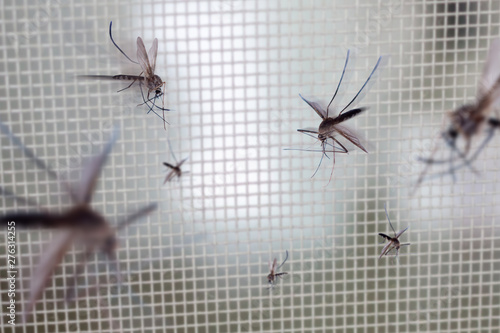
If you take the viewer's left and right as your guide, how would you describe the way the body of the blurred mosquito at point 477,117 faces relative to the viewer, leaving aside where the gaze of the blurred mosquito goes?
facing to the left of the viewer

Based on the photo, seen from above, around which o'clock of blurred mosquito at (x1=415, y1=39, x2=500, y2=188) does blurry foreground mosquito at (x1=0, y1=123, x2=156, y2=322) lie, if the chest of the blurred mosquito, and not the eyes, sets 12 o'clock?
The blurry foreground mosquito is roughly at 11 o'clock from the blurred mosquito.

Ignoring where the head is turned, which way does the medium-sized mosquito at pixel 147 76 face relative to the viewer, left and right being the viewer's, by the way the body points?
facing to the right of the viewer

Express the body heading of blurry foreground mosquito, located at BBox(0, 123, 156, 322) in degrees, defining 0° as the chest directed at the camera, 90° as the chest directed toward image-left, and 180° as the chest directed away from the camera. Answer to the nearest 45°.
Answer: approximately 270°

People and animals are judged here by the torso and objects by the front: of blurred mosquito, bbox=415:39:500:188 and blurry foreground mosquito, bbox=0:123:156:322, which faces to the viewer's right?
the blurry foreground mosquito

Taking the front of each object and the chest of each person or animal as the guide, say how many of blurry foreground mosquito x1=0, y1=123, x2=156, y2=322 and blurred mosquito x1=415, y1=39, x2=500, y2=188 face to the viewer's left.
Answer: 1
